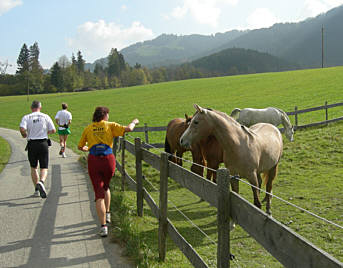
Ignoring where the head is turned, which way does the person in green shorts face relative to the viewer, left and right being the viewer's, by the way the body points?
facing away from the viewer

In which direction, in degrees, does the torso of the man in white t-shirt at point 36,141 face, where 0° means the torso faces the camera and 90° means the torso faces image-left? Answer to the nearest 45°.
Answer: approximately 180°

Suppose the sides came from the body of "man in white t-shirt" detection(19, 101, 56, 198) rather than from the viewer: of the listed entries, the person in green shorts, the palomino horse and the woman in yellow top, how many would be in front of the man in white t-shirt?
1

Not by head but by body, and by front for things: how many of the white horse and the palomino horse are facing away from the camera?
0

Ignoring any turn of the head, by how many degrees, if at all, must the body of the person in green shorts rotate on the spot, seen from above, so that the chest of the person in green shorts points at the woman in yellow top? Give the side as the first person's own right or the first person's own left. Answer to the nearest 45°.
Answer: approximately 180°

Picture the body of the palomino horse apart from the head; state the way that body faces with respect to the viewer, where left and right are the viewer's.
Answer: facing the viewer and to the left of the viewer

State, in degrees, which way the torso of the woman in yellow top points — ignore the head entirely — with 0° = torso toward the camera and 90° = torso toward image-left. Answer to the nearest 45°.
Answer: approximately 180°

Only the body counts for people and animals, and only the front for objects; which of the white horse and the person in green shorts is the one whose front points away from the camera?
the person in green shorts

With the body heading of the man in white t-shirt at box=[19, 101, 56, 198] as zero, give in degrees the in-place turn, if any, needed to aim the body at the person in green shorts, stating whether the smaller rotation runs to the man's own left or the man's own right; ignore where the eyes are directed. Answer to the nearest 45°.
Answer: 0° — they already face them
